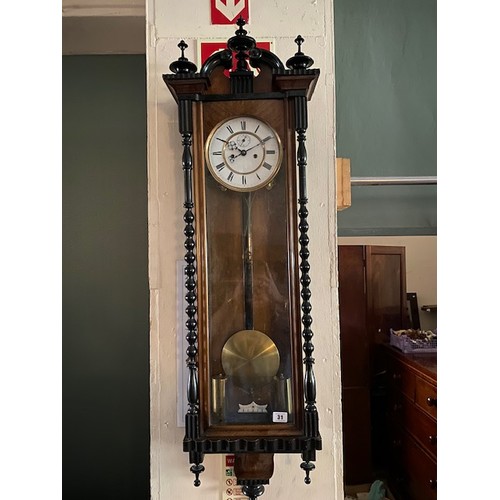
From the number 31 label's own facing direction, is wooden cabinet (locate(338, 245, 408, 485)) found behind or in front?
behind

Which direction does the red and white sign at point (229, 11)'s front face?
toward the camera

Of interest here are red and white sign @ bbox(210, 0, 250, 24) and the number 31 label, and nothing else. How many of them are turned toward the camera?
2

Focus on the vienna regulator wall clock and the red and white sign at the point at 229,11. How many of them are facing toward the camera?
2

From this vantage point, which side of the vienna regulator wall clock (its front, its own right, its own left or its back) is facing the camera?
front

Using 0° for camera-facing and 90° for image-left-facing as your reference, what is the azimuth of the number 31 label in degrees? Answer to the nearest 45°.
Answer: approximately 0°
